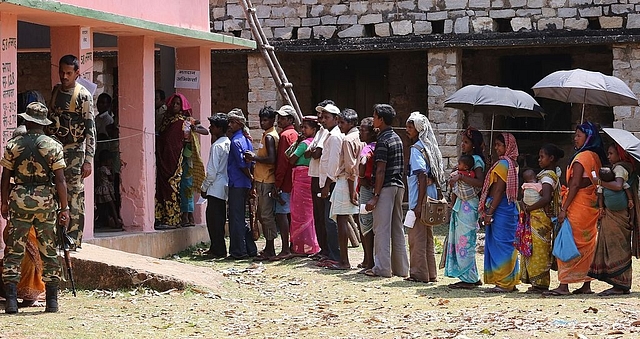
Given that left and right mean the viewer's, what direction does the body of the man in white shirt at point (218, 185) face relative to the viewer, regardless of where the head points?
facing to the left of the viewer

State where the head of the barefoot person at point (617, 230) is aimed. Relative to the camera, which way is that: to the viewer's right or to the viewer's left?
to the viewer's left

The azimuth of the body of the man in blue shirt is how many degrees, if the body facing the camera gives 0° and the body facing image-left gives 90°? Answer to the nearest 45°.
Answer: approximately 90°

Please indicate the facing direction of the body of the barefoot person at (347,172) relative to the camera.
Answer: to the viewer's left

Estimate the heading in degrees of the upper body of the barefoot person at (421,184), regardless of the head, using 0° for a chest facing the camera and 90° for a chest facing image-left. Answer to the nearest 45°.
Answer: approximately 90°

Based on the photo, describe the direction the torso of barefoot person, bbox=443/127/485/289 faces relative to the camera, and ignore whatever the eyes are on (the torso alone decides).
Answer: to the viewer's left

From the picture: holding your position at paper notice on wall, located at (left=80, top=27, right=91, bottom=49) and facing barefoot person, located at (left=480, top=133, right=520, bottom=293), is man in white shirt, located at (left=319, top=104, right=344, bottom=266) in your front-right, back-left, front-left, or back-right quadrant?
front-left

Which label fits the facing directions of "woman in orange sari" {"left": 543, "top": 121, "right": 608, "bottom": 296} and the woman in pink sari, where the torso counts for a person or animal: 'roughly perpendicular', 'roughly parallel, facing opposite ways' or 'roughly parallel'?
roughly parallel

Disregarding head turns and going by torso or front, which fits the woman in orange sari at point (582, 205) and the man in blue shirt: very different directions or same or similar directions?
same or similar directions

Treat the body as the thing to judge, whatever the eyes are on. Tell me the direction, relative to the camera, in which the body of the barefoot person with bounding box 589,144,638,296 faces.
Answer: to the viewer's left

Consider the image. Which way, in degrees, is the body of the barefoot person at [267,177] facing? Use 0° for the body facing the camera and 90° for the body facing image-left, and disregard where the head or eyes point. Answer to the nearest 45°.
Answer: approximately 90°

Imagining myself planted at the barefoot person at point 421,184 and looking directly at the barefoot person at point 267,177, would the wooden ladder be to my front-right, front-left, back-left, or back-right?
front-right

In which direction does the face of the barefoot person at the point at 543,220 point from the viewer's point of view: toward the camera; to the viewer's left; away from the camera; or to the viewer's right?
to the viewer's left

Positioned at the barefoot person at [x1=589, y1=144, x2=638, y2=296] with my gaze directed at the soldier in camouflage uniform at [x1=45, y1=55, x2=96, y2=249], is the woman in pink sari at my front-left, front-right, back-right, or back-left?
front-right

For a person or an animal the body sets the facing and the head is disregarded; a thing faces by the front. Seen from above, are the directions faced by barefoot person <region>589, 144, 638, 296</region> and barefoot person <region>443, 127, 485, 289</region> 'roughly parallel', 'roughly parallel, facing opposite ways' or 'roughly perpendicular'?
roughly parallel

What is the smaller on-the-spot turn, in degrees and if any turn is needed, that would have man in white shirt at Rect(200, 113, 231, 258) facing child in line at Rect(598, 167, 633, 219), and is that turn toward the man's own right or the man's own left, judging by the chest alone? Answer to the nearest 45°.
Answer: approximately 135° to the man's own left

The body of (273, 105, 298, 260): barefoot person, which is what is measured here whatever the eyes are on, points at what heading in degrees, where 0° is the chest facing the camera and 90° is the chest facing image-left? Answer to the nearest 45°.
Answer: approximately 90°

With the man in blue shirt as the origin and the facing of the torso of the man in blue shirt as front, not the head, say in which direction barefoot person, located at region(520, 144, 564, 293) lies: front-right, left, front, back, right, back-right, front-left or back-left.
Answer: back-left

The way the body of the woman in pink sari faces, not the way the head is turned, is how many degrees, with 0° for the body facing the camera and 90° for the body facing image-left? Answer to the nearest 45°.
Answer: approximately 90°

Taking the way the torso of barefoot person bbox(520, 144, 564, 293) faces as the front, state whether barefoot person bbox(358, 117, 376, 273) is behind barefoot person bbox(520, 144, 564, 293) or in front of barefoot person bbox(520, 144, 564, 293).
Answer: in front
